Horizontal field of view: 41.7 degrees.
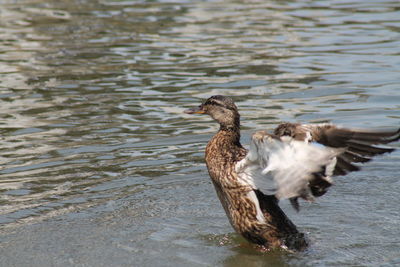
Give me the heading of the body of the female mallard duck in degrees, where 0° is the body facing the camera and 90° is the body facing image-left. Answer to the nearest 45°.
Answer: approximately 90°
